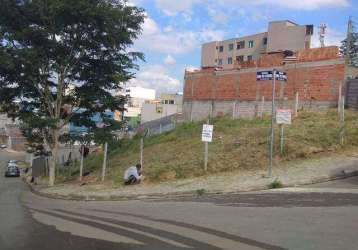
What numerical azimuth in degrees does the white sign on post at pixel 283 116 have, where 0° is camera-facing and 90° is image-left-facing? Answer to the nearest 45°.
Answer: approximately 0°

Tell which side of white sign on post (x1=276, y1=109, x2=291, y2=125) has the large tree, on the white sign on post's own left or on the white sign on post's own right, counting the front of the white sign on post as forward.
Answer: on the white sign on post's own right

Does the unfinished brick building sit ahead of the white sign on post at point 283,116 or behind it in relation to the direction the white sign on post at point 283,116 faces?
behind

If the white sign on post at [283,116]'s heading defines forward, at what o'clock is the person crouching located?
The person crouching is roughly at 3 o'clock from the white sign on post.

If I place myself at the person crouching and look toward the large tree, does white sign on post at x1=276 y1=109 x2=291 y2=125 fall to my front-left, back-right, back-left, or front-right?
back-right
